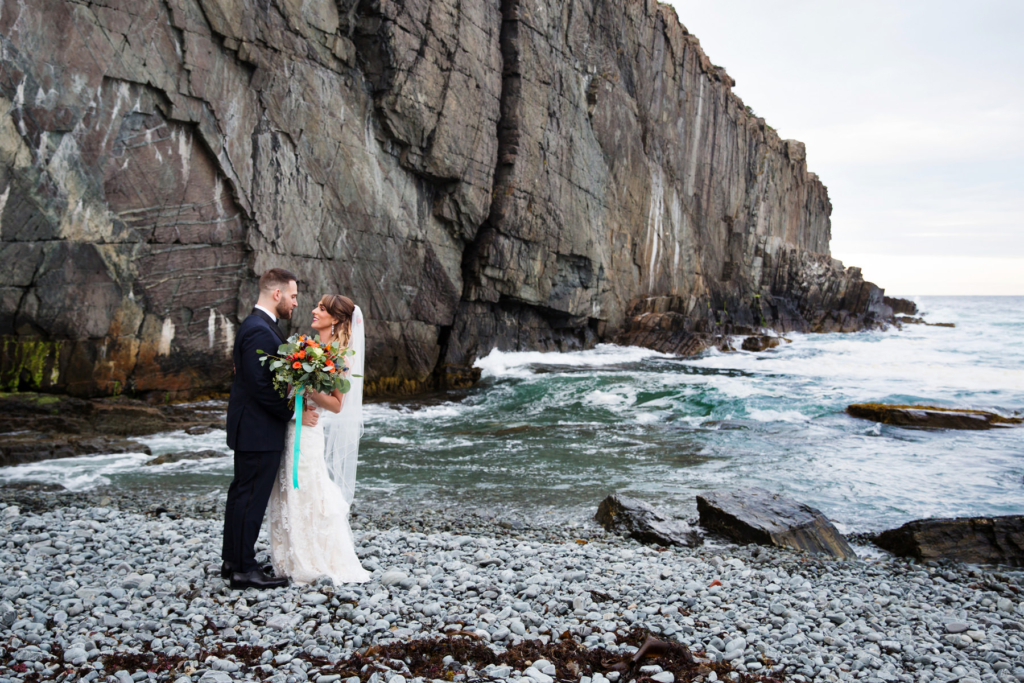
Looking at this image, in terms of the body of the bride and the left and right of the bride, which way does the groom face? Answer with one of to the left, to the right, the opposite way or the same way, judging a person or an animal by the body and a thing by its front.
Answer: the opposite way

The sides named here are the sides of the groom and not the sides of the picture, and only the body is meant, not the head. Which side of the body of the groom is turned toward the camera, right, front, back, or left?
right

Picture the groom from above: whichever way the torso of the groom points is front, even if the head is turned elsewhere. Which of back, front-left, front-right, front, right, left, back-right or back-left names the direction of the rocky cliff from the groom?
left

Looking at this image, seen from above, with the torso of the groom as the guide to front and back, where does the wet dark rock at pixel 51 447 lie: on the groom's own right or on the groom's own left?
on the groom's own left

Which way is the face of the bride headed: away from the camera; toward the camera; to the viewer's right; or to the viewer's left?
to the viewer's left

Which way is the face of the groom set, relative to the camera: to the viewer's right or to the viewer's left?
to the viewer's right

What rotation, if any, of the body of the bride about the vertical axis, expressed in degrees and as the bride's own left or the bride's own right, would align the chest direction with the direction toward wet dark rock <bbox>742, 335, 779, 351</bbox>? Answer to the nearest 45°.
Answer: approximately 135° to the bride's own right

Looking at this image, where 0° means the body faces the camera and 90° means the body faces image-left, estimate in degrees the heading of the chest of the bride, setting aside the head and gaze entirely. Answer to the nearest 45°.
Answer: approximately 90°

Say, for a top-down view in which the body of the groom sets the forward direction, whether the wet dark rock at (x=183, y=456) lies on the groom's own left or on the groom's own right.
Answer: on the groom's own left

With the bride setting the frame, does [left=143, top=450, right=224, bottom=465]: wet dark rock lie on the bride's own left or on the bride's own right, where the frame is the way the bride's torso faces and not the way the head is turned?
on the bride's own right

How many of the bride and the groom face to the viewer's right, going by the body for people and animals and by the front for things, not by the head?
1
